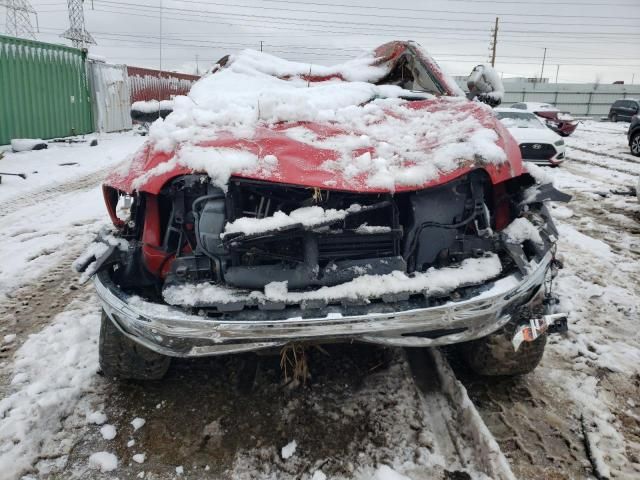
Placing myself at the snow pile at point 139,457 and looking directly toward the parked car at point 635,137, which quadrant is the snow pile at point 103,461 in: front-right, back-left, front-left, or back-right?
back-left

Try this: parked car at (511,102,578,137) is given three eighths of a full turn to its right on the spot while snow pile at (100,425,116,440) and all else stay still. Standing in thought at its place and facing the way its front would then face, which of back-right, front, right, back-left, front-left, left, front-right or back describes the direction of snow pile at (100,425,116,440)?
left

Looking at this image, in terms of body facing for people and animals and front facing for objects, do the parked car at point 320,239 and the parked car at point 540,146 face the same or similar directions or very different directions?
same or similar directions

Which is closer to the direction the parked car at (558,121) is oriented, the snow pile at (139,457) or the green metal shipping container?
the snow pile

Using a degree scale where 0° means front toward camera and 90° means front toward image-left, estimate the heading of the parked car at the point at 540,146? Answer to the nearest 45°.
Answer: approximately 315°

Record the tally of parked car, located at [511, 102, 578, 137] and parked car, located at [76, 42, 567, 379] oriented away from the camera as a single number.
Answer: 0

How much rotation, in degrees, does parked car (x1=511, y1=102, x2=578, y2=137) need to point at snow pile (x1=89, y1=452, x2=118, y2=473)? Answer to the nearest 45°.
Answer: approximately 45° to its right

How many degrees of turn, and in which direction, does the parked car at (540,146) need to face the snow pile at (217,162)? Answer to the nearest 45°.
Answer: approximately 45° to its right

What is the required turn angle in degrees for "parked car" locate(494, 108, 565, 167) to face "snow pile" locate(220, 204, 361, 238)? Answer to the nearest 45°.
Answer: approximately 45° to its right

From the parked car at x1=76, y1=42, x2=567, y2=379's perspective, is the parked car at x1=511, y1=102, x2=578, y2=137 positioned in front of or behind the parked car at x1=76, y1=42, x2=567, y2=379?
behind

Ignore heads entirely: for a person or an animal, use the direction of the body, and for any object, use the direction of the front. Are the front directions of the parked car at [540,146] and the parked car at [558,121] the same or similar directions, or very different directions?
same or similar directions

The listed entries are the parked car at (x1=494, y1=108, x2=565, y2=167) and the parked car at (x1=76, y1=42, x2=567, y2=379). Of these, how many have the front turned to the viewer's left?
0

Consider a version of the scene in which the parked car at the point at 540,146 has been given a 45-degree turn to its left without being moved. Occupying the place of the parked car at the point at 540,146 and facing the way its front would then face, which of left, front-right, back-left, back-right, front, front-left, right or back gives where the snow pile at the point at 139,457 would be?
right

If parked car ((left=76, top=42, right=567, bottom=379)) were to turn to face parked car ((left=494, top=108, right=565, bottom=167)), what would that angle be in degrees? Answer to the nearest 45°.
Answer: approximately 135° to its left

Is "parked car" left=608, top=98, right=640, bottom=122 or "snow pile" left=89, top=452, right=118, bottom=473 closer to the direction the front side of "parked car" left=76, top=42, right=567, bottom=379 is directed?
the snow pile

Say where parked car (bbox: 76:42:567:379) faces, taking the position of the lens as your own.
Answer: facing the viewer

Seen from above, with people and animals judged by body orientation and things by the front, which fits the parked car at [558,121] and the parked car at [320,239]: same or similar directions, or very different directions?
same or similar directions
